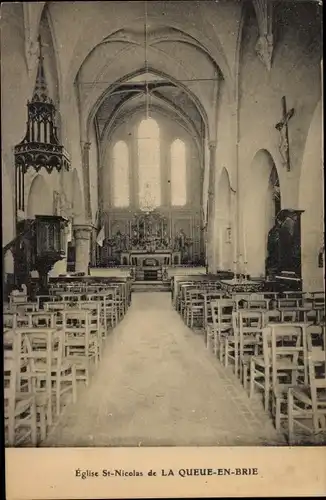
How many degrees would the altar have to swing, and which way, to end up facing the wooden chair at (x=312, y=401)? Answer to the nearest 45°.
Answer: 0° — it already faces it

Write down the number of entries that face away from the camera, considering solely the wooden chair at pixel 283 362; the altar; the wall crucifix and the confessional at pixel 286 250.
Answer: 1

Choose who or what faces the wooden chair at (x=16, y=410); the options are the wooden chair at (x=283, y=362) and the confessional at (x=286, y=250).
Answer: the confessional

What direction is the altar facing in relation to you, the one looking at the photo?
facing the viewer

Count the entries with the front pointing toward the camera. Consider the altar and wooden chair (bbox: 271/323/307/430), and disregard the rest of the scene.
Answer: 1

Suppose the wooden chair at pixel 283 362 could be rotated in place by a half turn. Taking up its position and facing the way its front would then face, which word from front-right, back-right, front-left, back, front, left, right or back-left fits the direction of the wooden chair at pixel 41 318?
right

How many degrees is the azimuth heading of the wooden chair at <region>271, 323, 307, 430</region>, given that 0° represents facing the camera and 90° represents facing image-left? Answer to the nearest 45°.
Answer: approximately 180°

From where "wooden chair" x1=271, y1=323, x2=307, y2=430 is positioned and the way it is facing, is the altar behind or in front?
in front

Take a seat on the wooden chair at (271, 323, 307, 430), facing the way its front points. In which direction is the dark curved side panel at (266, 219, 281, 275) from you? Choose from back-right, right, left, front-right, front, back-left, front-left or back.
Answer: front

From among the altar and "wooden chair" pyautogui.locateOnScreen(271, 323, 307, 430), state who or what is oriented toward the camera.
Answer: the altar

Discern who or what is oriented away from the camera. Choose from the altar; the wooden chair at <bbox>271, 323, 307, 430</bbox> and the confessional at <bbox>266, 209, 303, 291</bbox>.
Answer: the wooden chair

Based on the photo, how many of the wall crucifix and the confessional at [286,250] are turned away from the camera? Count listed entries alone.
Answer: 0

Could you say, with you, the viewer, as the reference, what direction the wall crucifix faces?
facing the viewer and to the left of the viewer
